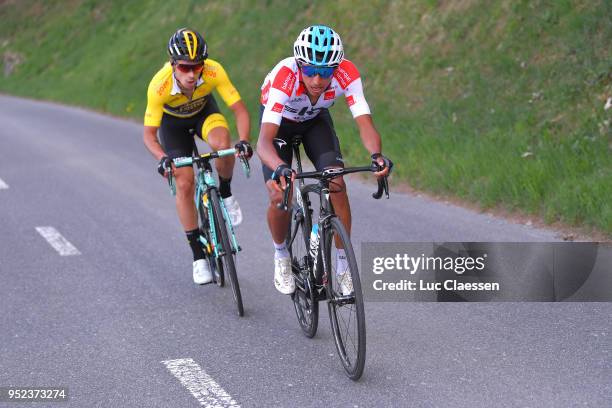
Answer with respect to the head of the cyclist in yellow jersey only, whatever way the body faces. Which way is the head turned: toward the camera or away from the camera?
toward the camera

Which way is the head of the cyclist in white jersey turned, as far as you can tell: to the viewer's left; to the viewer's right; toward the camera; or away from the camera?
toward the camera

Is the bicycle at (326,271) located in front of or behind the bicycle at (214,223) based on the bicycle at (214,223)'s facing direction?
in front

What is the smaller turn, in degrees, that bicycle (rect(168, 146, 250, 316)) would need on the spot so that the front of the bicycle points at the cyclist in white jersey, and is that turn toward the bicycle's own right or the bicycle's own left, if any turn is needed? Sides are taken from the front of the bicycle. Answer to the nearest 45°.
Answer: approximately 45° to the bicycle's own left

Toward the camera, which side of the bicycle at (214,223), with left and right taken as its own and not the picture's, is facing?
front
